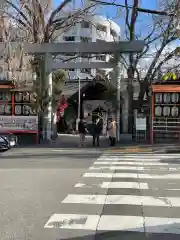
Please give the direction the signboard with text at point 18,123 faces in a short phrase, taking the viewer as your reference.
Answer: facing the viewer
